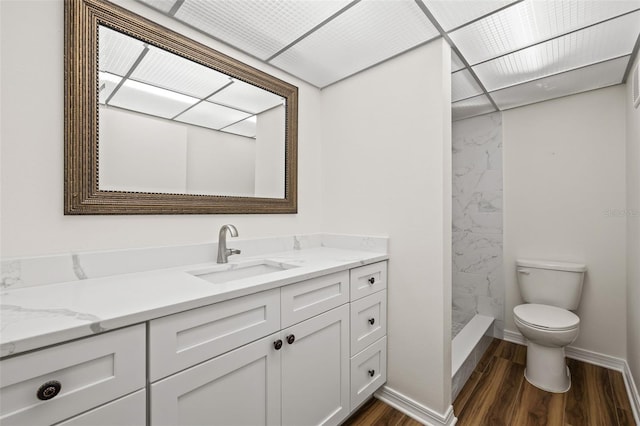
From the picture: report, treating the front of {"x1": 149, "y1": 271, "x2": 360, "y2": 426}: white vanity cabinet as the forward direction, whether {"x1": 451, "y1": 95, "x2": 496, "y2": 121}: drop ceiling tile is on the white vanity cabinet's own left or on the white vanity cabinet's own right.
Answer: on the white vanity cabinet's own left

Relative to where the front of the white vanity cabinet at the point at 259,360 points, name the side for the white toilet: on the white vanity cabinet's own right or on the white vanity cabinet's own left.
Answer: on the white vanity cabinet's own left

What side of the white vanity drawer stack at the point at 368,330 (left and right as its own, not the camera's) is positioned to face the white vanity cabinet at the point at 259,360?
right

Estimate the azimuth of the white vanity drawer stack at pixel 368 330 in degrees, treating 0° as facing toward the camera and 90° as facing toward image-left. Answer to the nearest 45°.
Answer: approximately 315°

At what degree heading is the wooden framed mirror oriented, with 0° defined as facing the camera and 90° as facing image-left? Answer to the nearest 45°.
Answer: approximately 315°

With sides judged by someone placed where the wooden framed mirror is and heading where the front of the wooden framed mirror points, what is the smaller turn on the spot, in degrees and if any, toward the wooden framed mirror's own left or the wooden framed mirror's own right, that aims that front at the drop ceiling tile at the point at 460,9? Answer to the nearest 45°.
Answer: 0° — it already faces it
